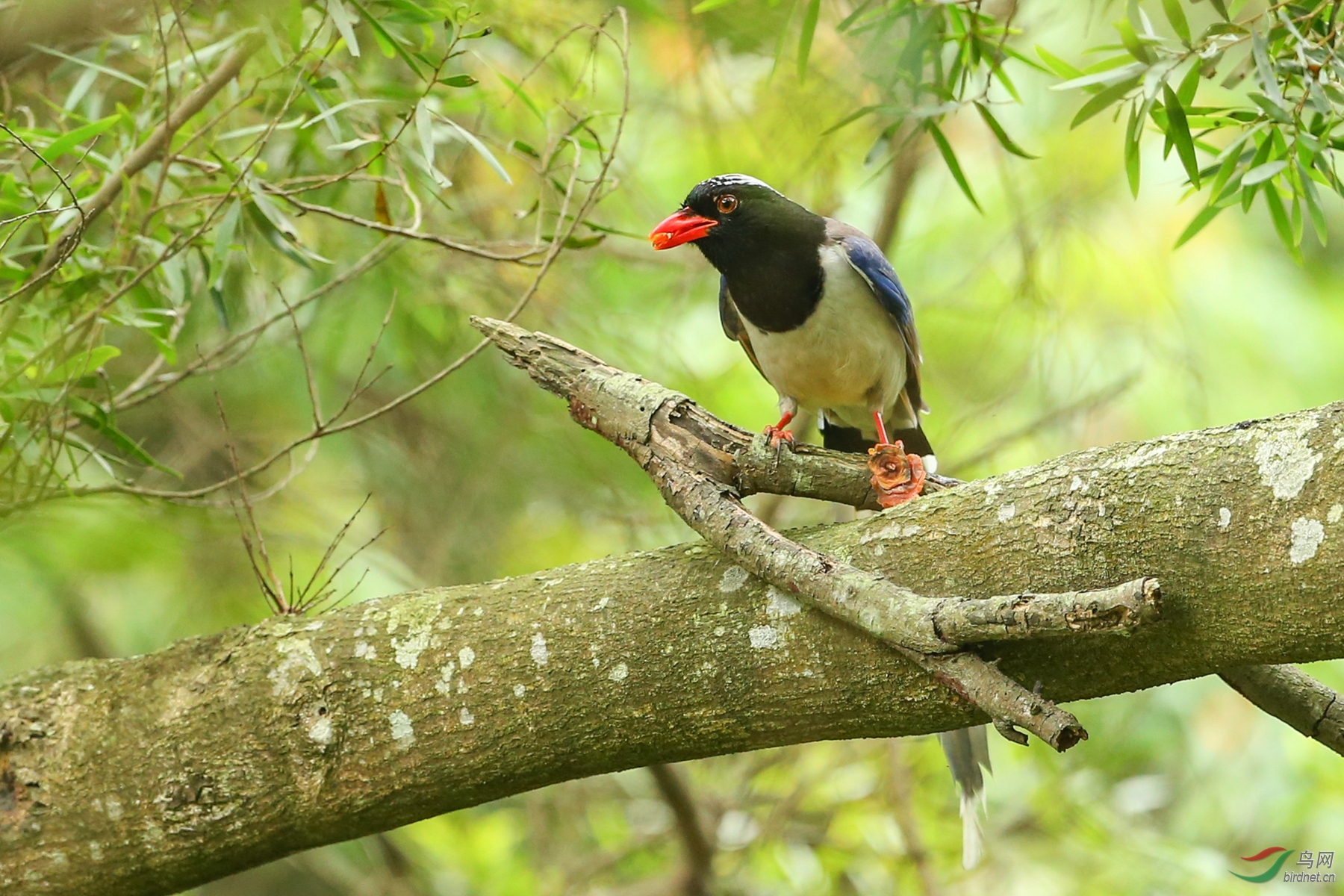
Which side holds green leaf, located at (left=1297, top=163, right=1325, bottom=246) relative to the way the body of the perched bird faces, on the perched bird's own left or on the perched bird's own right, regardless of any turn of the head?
on the perched bird's own left

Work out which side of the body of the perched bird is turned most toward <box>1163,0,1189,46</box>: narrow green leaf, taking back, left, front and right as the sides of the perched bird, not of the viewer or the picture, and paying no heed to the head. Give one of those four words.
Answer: left

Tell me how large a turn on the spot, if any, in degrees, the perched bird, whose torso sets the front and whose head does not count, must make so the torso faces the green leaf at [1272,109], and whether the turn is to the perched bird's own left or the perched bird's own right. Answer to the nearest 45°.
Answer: approximately 90° to the perched bird's own left

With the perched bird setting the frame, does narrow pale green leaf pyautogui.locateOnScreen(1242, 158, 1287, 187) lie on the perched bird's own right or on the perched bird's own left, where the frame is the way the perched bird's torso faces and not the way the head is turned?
on the perched bird's own left

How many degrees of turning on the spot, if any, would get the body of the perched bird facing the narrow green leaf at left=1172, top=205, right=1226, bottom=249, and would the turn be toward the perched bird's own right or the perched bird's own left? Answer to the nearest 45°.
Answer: approximately 90° to the perched bird's own left

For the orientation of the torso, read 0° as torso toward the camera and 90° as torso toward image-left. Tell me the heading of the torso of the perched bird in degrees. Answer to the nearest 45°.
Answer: approximately 45°

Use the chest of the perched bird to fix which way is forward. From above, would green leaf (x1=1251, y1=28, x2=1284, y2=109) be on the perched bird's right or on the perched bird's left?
on the perched bird's left
